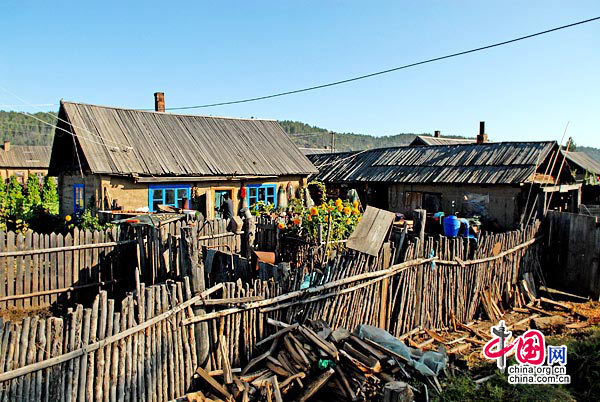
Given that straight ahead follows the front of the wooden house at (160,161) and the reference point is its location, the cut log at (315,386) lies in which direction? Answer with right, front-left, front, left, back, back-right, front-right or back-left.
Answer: front

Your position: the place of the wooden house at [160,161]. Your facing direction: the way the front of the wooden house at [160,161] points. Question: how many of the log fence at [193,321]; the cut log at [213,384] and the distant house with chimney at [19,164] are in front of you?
2

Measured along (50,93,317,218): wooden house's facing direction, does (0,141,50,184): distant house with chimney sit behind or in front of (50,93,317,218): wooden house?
behind

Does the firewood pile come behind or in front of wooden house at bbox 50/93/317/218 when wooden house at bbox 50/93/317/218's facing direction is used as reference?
in front

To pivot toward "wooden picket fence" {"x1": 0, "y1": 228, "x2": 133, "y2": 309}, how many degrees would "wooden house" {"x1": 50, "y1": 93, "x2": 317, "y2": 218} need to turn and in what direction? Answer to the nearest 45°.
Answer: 0° — it already faces it

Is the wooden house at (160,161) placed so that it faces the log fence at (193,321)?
yes

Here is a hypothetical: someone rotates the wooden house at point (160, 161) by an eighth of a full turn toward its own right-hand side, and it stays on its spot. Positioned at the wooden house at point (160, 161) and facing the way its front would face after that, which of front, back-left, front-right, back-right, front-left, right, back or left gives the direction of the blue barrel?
left

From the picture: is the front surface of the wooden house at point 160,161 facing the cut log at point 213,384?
yes

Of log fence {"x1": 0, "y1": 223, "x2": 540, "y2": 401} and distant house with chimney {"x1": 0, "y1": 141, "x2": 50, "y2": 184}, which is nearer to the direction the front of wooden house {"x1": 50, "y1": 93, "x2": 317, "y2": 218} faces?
the log fence

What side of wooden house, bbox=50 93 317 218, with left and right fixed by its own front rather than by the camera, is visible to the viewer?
front
